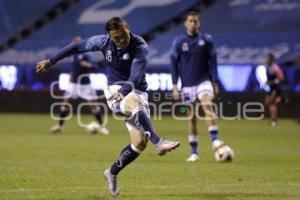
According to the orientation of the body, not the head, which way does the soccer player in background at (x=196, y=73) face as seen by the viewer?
toward the camera

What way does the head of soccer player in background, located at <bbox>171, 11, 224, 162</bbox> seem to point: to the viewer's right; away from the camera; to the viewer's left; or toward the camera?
toward the camera

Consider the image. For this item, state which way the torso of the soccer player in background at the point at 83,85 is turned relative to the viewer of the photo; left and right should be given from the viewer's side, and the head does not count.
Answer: facing the viewer

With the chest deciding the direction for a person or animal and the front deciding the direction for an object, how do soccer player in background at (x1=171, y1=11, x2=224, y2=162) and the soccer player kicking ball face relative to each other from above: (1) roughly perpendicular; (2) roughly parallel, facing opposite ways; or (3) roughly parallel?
roughly parallel

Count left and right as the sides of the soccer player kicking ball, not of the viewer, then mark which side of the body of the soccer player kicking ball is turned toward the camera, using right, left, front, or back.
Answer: front

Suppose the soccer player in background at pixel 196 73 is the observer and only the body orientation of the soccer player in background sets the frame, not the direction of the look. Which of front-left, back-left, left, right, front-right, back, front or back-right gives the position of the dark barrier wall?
back
